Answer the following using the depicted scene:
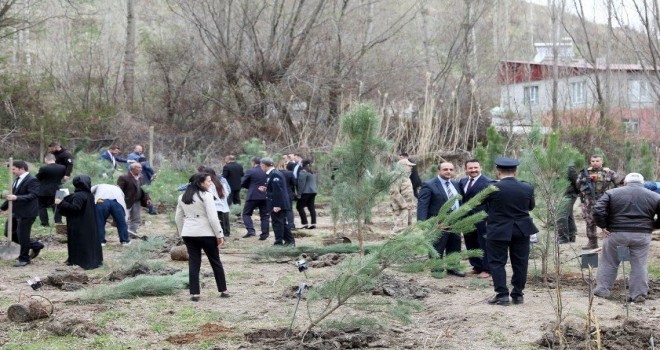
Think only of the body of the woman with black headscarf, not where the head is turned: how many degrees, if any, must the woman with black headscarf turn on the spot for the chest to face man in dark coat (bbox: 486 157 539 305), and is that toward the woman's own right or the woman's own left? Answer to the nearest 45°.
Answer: approximately 180°

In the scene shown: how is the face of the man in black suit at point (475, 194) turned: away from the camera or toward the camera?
toward the camera

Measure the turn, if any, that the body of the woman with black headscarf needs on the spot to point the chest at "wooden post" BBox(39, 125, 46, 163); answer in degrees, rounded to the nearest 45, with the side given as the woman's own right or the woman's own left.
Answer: approximately 45° to the woman's own right

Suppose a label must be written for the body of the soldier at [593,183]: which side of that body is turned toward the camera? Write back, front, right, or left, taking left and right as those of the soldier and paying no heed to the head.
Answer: front

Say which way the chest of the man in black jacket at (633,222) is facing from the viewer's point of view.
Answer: away from the camera

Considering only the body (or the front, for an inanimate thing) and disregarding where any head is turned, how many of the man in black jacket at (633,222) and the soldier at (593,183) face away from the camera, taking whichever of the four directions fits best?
1

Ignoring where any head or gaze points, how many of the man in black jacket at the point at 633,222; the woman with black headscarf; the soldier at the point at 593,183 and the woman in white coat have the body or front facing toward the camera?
1

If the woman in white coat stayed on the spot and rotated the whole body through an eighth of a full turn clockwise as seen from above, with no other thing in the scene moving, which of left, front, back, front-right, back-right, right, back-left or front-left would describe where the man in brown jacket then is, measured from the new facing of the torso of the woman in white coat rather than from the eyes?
left

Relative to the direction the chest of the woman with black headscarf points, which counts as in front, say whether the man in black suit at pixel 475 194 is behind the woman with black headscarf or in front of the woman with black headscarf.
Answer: behind

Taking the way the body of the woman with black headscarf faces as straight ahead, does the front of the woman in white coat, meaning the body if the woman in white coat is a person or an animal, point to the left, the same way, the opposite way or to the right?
to the right

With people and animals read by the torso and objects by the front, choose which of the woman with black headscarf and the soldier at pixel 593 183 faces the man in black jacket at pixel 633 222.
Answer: the soldier

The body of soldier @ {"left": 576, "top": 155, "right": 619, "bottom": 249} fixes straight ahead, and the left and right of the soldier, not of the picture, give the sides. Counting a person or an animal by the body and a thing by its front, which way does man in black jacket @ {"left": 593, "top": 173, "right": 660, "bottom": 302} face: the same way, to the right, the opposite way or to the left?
the opposite way

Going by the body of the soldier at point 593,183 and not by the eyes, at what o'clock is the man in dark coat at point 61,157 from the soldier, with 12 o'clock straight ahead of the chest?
The man in dark coat is roughly at 3 o'clock from the soldier.

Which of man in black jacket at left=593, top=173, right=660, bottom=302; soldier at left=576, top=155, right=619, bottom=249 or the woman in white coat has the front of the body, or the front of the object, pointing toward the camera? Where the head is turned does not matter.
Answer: the soldier

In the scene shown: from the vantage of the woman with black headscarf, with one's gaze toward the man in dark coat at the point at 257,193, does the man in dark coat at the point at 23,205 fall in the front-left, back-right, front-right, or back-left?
back-left

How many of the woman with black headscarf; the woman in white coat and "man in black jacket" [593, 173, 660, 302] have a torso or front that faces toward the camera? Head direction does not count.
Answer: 0

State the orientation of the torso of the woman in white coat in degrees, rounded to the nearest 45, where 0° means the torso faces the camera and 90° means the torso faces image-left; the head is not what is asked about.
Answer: approximately 225°

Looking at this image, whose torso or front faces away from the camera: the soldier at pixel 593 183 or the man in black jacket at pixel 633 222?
the man in black jacket

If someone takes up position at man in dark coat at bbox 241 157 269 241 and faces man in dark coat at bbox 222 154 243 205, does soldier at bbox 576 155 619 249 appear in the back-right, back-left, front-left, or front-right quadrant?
back-right

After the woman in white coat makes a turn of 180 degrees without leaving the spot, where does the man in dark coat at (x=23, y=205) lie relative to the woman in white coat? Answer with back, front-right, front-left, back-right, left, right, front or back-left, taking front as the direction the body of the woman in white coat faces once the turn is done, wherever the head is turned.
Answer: right

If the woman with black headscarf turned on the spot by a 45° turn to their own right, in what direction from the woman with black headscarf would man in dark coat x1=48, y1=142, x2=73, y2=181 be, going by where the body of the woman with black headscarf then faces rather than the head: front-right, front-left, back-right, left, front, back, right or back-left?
front
